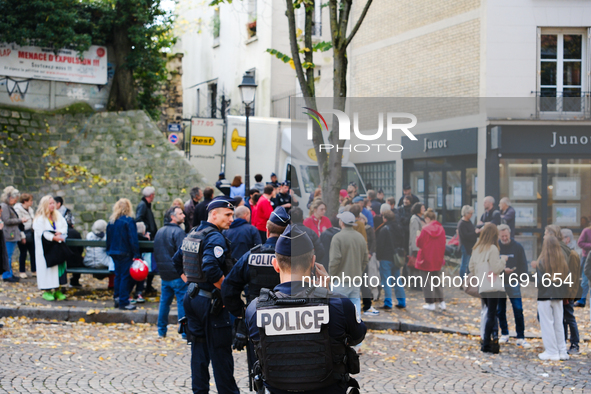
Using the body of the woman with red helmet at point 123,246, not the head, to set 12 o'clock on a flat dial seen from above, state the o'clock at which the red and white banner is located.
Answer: The red and white banner is roughly at 10 o'clock from the woman with red helmet.

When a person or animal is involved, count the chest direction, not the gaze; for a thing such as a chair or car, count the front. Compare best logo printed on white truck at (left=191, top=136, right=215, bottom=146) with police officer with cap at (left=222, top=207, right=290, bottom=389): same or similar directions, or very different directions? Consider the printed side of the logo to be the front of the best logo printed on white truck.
very different directions

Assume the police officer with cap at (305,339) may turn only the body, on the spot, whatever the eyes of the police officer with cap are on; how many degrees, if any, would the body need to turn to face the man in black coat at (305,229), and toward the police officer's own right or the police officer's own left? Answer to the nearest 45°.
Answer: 0° — they already face them

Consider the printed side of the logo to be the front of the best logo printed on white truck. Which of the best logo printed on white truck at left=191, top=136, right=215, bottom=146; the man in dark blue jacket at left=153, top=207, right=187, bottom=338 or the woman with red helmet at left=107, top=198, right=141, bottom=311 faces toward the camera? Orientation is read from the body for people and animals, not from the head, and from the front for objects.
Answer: the best logo printed on white truck

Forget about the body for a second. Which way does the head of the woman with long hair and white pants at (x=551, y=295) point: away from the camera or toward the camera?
away from the camera

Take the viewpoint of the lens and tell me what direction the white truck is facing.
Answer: facing the viewer and to the right of the viewer

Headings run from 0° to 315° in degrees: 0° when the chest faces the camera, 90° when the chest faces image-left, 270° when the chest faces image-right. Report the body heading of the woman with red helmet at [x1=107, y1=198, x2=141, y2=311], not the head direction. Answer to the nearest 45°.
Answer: approximately 225°

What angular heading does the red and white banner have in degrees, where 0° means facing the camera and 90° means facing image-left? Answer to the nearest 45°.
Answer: approximately 0°

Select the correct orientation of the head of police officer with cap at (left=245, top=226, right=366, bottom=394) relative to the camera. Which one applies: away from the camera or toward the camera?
away from the camera

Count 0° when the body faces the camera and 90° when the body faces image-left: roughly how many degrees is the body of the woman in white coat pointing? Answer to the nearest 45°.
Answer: approximately 315°

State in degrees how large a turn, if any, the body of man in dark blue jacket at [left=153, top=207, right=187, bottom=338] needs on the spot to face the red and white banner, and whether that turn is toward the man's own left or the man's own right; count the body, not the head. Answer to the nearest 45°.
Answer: approximately 45° to the man's own left

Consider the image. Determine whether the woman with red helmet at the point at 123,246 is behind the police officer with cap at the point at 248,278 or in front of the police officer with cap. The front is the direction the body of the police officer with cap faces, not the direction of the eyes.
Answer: in front

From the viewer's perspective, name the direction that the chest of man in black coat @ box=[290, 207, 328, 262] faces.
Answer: away from the camera
